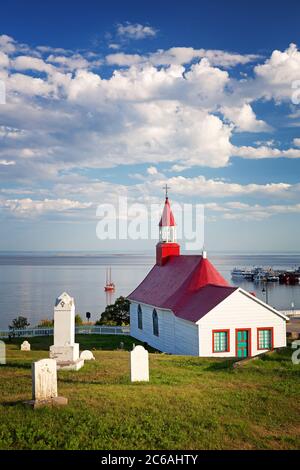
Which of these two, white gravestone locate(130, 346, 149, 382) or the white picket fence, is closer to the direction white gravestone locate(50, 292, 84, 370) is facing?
the white gravestone

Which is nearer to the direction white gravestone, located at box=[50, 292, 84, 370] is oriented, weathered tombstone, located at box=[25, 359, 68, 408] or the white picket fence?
the weathered tombstone

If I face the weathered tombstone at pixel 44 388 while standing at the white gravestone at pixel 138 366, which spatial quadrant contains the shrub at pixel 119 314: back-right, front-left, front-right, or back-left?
back-right

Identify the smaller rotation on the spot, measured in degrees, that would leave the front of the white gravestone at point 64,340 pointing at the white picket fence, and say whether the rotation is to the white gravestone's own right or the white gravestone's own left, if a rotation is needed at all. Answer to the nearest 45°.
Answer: approximately 180°

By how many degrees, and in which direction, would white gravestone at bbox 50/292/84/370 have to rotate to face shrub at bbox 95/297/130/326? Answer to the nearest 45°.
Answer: approximately 180°

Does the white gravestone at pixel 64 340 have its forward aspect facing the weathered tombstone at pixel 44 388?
yes

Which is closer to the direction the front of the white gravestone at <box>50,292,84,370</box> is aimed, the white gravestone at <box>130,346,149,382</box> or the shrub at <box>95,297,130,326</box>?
the white gravestone

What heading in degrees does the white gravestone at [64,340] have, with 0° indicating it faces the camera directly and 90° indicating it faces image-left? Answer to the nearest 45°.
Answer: approximately 0°

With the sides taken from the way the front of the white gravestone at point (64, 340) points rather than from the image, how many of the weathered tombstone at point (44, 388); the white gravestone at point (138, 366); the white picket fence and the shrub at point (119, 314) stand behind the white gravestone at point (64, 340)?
2

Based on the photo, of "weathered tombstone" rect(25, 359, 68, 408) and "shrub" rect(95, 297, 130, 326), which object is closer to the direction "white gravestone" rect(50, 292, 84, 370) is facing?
the weathered tombstone
